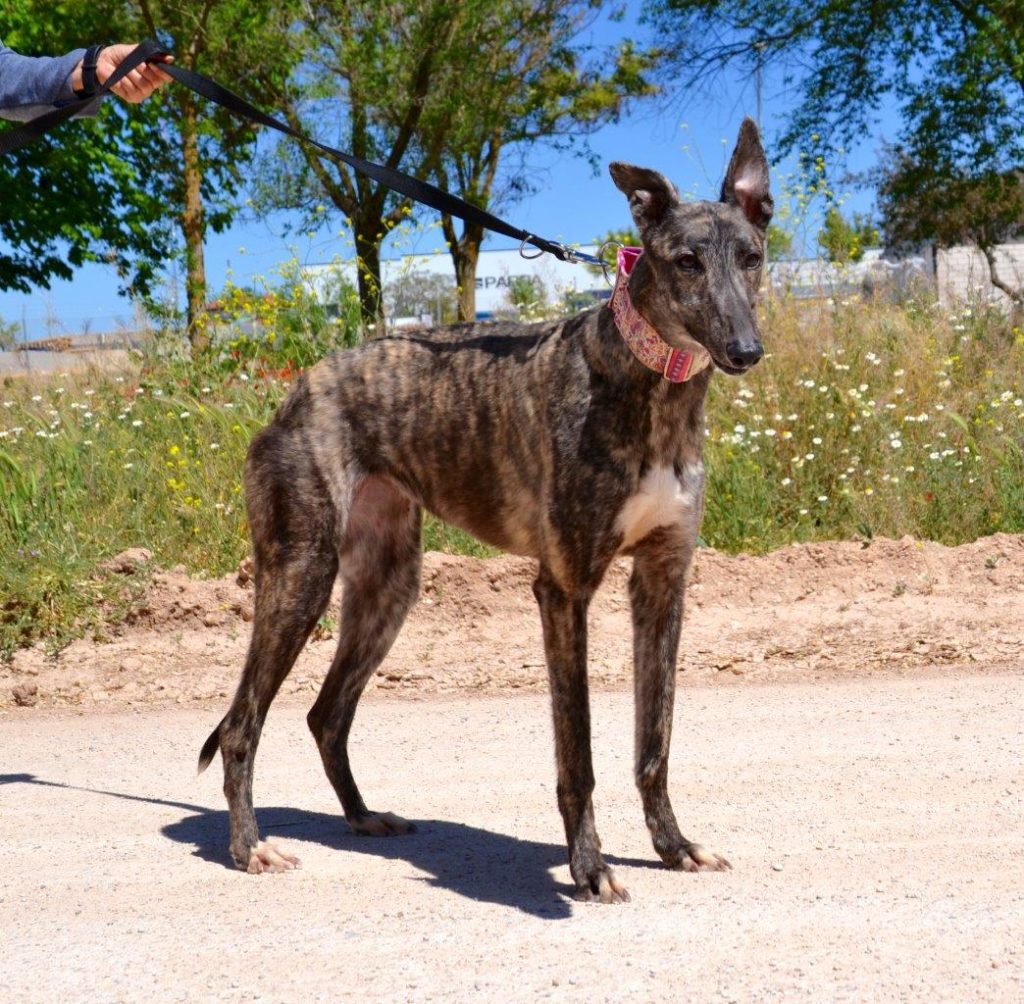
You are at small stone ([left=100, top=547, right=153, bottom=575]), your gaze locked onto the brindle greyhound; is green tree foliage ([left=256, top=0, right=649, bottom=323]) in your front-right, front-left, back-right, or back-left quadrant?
back-left

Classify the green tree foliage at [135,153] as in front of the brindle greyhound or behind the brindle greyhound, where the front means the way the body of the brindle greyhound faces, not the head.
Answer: behind

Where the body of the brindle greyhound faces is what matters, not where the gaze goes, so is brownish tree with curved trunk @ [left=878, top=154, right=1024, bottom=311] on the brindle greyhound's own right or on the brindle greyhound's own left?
on the brindle greyhound's own left

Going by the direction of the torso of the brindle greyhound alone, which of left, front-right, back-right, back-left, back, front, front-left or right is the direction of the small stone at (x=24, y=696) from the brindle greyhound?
back

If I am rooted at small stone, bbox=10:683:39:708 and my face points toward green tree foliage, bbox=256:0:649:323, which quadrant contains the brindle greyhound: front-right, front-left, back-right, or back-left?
back-right

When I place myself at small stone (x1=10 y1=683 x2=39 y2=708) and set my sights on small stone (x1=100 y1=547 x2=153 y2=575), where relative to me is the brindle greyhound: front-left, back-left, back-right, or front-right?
back-right

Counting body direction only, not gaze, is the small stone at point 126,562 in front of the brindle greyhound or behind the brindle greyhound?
behind

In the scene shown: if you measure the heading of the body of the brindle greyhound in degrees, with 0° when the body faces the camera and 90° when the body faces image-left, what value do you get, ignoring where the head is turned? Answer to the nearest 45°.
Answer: approximately 315°

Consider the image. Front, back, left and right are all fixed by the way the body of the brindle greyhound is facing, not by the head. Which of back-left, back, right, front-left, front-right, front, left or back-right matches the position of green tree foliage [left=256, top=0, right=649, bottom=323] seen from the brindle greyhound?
back-left
